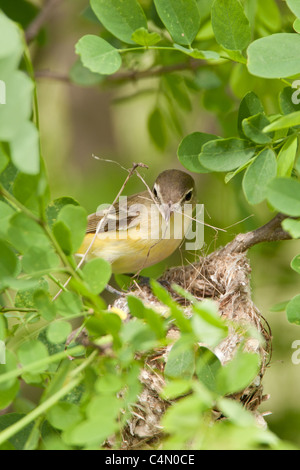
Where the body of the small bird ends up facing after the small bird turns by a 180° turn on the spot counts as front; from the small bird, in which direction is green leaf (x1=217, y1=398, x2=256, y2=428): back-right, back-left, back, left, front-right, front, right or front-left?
back-left

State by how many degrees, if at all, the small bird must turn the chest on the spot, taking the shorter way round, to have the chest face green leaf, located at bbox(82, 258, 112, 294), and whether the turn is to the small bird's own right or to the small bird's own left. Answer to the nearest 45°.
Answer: approximately 45° to the small bird's own right

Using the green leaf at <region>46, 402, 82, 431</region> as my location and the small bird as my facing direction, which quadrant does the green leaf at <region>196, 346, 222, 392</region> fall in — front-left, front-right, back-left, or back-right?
front-right

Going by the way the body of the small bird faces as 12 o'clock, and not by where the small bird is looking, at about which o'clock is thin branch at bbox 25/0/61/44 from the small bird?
The thin branch is roughly at 7 o'clock from the small bird.

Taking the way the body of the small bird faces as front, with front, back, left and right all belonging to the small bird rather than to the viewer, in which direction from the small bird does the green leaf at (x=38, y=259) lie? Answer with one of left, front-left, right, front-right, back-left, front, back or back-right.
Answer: back-right

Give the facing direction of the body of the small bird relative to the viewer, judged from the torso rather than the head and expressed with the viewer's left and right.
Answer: facing the viewer and to the right of the viewer
